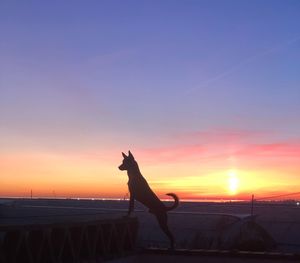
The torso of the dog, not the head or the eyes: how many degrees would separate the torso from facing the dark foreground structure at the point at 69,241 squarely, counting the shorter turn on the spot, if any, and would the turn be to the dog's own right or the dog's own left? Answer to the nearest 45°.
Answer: approximately 45° to the dog's own left

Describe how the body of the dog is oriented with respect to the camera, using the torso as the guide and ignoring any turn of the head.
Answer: to the viewer's left
